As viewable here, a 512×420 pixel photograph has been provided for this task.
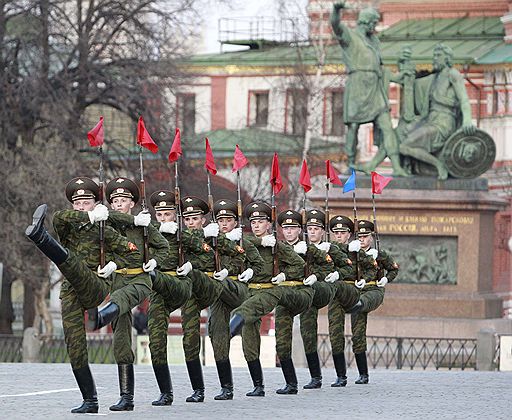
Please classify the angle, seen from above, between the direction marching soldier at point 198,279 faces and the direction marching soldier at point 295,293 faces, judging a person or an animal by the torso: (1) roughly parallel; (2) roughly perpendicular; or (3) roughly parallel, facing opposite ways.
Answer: roughly parallel

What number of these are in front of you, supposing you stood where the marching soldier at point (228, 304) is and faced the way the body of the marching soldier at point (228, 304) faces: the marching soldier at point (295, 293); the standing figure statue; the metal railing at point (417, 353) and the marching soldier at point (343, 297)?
0

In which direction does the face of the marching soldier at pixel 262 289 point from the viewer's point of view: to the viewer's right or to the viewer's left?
to the viewer's left

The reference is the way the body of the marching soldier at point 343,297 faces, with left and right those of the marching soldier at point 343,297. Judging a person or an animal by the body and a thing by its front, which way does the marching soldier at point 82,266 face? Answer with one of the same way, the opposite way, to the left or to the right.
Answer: the same way

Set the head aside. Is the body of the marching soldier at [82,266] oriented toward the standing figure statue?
no

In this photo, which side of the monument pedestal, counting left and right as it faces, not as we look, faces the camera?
front

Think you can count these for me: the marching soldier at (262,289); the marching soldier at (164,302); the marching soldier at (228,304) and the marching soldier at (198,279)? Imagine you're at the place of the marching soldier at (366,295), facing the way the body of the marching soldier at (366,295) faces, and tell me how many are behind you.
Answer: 0

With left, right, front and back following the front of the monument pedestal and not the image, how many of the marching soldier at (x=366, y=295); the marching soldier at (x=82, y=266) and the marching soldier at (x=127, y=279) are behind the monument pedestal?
0

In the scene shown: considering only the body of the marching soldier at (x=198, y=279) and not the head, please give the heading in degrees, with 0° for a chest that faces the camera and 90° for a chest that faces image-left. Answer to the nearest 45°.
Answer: approximately 45°

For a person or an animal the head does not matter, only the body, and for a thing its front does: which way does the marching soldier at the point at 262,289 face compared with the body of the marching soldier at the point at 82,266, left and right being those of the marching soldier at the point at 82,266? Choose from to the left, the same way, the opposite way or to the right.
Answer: the same way

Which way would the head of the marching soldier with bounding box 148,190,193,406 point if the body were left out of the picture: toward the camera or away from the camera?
toward the camera

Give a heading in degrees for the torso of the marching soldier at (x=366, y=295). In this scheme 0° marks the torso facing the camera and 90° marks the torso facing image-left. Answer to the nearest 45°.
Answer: approximately 45°
